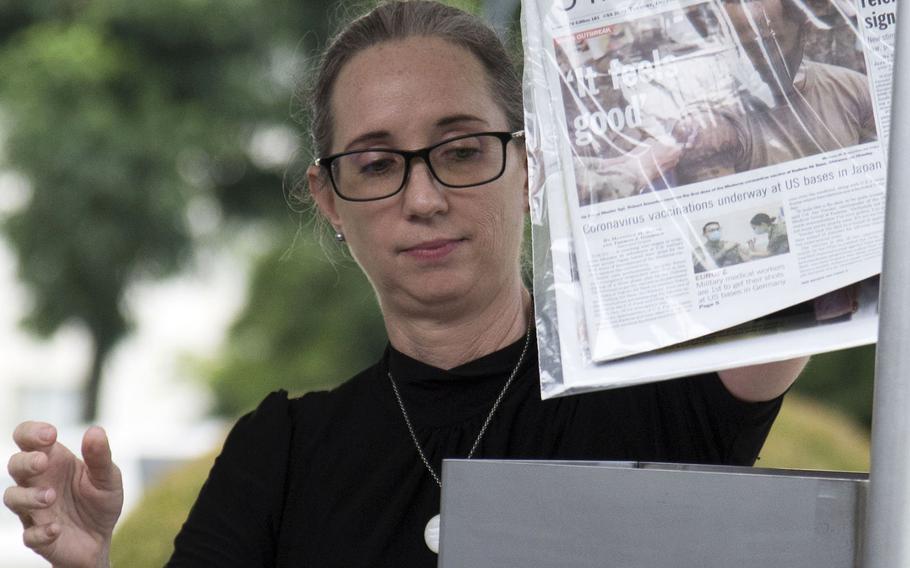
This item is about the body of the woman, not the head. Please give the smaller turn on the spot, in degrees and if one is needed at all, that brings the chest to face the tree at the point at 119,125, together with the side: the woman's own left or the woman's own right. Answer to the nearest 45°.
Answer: approximately 180°

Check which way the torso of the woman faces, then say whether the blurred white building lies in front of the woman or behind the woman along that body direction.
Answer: behind

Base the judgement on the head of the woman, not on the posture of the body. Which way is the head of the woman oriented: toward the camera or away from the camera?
toward the camera

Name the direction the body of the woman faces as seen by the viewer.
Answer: toward the camera
